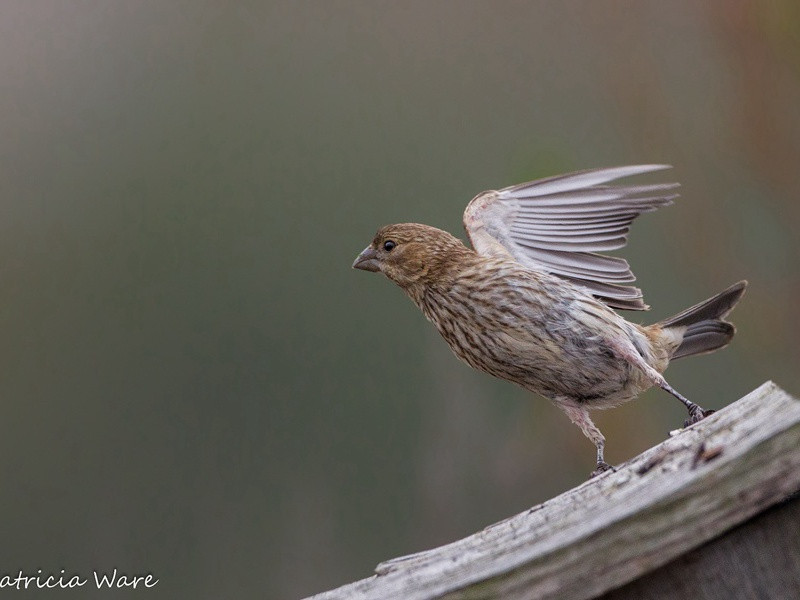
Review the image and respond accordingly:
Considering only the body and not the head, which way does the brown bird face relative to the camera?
to the viewer's left
